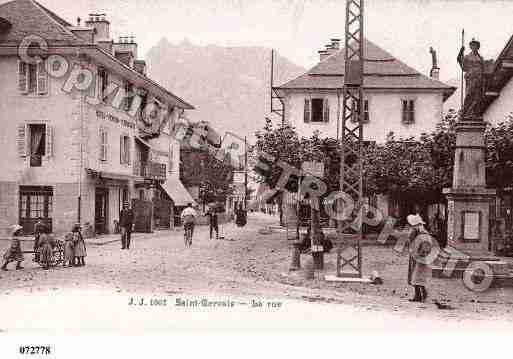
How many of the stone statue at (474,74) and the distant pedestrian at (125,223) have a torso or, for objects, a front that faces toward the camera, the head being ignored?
2

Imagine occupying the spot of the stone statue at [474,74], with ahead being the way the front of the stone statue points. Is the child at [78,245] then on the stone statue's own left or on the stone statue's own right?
on the stone statue's own right

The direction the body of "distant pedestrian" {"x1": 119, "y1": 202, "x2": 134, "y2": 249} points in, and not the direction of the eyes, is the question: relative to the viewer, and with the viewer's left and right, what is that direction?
facing the viewer

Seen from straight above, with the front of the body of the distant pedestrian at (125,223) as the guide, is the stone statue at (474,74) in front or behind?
in front

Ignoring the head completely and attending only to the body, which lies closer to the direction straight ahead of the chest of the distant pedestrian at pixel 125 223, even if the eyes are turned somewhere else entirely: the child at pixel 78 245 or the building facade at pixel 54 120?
the child

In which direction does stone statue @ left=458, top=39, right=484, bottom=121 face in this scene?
toward the camera

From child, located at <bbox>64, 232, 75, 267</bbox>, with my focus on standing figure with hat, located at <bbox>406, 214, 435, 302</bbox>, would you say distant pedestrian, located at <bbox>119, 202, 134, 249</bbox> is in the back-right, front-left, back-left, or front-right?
back-left

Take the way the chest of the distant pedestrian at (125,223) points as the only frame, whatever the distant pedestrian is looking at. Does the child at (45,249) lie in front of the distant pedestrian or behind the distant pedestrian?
in front

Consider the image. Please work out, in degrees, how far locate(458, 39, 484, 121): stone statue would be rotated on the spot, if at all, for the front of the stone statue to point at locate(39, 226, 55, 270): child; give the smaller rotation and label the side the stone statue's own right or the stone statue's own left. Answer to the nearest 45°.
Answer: approximately 90° to the stone statue's own right
